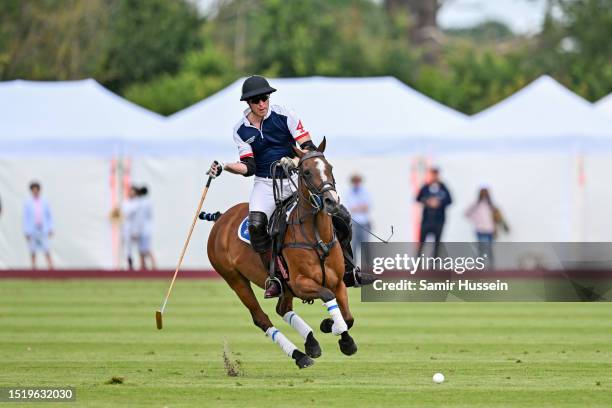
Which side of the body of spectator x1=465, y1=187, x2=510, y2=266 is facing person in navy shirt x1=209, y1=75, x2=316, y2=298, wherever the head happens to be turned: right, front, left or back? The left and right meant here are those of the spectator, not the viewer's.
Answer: front

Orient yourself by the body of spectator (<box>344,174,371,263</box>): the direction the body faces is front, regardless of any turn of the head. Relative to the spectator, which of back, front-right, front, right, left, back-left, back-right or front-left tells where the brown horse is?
front

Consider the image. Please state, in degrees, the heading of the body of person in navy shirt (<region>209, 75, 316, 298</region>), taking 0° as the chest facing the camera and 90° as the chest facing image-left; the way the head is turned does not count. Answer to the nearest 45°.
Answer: approximately 0°

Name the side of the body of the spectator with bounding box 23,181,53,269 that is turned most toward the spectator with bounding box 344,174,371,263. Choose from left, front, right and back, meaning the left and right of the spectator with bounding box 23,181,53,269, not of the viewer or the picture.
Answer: left

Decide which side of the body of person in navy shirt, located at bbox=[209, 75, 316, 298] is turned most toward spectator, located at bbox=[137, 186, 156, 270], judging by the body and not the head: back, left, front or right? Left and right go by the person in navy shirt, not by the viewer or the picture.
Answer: back
